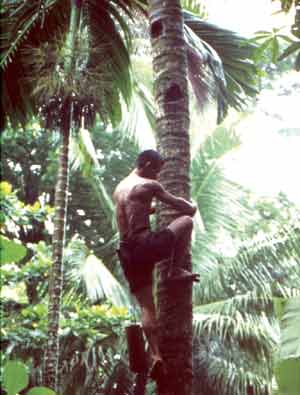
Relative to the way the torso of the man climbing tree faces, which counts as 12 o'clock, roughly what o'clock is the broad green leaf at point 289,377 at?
The broad green leaf is roughly at 4 o'clock from the man climbing tree.

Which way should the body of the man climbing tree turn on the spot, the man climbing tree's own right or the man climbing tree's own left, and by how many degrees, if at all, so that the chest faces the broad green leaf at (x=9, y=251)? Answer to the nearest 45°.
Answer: approximately 135° to the man climbing tree's own right

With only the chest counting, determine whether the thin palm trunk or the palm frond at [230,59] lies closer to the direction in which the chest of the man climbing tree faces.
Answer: the palm frond

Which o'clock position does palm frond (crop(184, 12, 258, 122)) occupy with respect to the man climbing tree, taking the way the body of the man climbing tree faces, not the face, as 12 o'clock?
The palm frond is roughly at 11 o'clock from the man climbing tree.

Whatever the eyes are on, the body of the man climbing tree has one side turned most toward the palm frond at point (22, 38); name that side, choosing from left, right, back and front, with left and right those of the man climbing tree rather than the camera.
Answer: left

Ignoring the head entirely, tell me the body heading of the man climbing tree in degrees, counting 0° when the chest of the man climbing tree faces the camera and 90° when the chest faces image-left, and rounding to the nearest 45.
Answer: approximately 225°

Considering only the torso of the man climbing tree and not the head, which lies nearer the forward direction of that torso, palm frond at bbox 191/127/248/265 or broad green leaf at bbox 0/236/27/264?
the palm frond

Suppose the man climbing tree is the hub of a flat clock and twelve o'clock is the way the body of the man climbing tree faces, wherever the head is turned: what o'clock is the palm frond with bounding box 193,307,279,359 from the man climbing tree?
The palm frond is roughly at 11 o'clock from the man climbing tree.
